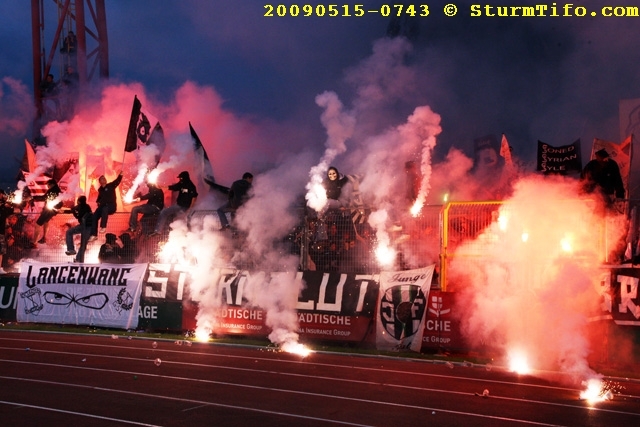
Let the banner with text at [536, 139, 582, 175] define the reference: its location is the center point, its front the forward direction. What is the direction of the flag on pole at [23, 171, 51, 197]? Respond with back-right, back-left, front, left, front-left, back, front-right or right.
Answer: right

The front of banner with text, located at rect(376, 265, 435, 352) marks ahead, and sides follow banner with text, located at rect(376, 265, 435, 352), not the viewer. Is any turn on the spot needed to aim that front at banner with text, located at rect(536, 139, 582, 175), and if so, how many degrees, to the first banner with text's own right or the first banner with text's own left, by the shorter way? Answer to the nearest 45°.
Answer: approximately 135° to the first banner with text's own left

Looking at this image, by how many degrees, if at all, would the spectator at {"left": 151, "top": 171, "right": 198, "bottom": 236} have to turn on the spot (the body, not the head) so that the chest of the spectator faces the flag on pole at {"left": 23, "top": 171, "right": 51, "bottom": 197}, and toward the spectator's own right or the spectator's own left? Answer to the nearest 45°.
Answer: approximately 90° to the spectator's own right

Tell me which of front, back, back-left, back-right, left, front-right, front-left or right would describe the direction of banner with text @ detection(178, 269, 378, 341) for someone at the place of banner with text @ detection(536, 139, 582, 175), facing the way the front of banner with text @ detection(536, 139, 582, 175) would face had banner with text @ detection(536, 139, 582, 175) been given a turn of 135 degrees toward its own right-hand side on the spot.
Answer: left

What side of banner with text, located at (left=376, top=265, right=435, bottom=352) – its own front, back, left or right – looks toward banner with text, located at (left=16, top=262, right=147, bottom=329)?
right

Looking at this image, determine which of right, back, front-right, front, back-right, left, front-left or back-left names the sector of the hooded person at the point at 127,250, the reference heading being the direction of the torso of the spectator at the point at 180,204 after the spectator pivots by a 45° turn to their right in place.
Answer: front-right

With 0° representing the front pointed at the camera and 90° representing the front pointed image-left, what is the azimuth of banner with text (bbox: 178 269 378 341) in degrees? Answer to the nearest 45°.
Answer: approximately 0°

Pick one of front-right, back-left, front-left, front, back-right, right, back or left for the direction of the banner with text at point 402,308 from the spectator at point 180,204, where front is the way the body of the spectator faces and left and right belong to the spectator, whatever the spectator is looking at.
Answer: left

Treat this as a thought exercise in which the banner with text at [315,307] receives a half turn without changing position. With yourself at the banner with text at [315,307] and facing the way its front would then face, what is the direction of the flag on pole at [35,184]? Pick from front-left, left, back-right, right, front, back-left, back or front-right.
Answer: front-left

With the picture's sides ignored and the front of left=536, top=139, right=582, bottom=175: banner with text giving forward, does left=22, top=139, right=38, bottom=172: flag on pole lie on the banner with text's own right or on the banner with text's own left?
on the banner with text's own right
